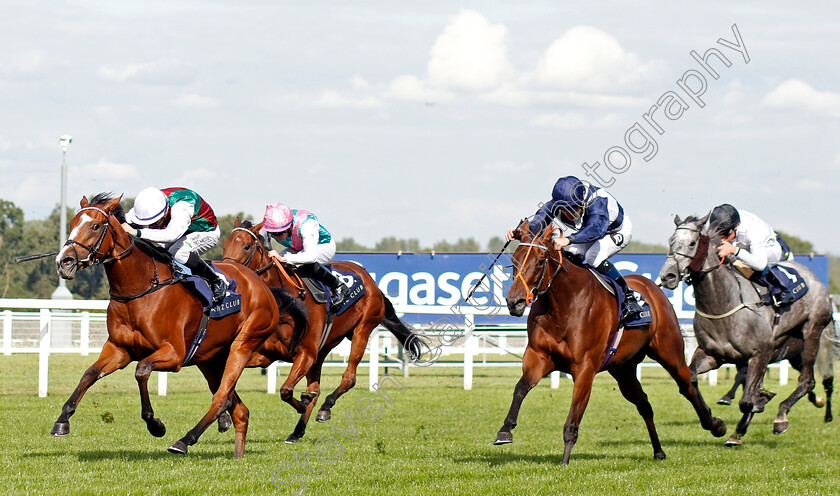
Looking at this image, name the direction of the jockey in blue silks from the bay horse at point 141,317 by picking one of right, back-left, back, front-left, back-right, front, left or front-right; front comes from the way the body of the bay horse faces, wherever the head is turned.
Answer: back-left

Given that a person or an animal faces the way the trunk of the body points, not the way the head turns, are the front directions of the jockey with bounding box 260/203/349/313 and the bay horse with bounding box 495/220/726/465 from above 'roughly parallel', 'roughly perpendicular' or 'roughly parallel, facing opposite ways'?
roughly parallel

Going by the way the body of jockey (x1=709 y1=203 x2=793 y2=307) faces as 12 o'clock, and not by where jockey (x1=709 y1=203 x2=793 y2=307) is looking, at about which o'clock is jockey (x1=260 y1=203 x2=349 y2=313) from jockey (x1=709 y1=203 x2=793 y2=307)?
jockey (x1=260 y1=203 x2=349 y2=313) is roughly at 1 o'clock from jockey (x1=709 y1=203 x2=793 y2=307).

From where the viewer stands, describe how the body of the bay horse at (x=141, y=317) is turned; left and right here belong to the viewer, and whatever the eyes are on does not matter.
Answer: facing the viewer and to the left of the viewer

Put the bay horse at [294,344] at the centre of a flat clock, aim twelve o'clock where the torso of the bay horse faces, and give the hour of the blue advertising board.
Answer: The blue advertising board is roughly at 5 o'clock from the bay horse.

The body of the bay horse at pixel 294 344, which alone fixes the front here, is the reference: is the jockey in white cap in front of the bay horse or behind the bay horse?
in front

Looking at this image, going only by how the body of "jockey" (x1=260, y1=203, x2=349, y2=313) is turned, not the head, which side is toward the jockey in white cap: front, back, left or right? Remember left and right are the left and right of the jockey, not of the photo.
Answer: front

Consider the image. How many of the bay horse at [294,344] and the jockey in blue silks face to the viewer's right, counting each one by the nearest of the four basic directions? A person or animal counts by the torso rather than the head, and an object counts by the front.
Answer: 0

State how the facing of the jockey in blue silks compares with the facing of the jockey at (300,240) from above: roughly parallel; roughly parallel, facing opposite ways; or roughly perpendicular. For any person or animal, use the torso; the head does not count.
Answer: roughly parallel

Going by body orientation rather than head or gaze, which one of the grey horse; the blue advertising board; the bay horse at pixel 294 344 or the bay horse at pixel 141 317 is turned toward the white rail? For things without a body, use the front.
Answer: the blue advertising board

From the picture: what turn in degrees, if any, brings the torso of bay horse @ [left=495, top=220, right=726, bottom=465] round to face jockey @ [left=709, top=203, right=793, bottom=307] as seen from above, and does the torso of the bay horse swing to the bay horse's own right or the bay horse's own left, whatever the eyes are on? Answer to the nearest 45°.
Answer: approximately 180°

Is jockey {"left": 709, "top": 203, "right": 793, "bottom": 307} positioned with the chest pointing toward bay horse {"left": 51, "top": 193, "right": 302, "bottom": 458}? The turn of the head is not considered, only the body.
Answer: yes

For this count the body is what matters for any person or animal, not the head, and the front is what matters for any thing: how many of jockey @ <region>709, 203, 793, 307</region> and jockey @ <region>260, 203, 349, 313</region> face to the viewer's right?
0

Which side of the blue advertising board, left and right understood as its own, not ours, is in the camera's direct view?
front

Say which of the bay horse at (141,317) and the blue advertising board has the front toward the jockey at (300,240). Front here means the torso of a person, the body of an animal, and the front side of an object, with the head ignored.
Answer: the blue advertising board
